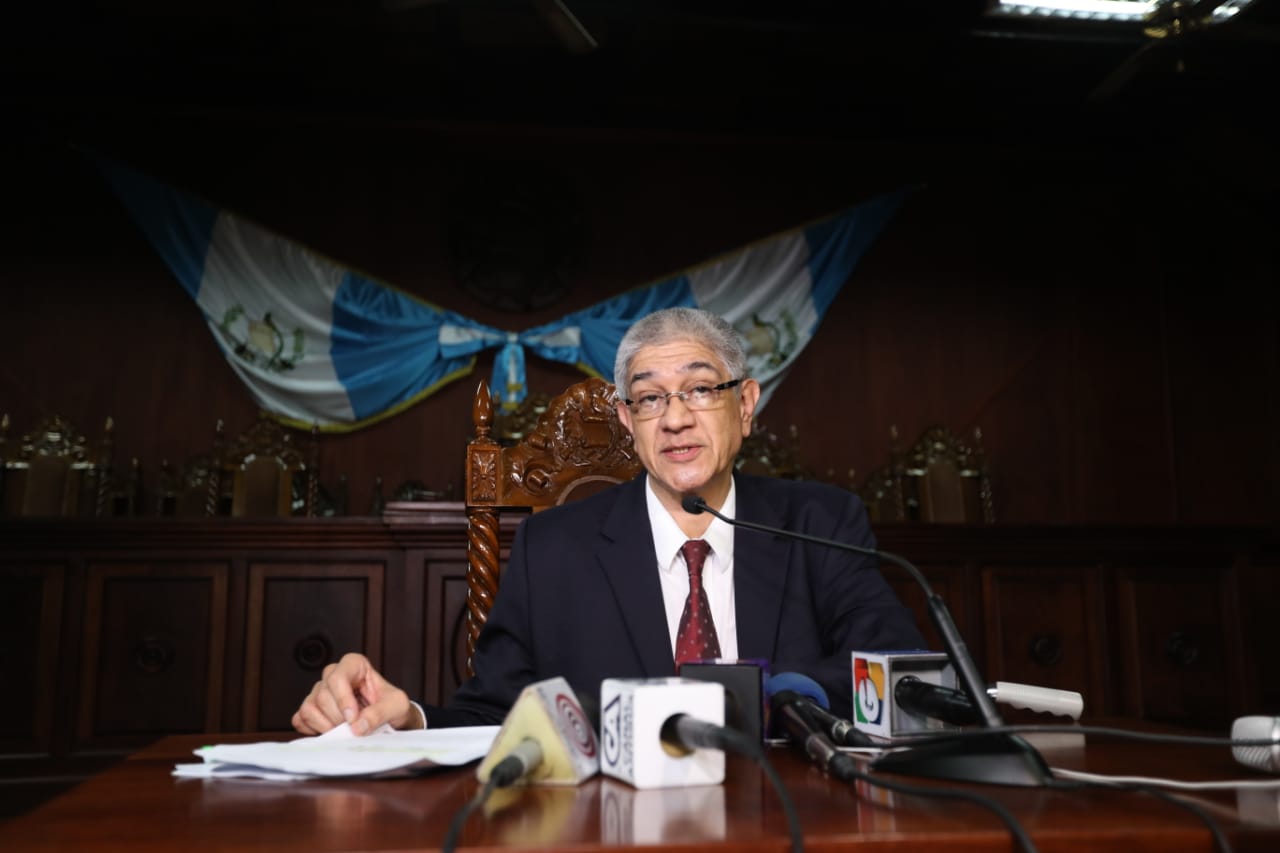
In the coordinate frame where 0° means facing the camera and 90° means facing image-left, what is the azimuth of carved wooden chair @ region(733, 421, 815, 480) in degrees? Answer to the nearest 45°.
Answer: approximately 0°

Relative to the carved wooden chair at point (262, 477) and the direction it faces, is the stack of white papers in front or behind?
in front

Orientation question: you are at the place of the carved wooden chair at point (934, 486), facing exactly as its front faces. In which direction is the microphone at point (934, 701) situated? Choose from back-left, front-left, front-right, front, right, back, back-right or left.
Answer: front

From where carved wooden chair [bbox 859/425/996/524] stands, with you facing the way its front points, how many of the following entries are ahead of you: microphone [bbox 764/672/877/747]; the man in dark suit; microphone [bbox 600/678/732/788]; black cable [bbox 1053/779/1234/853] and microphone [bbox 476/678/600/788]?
5

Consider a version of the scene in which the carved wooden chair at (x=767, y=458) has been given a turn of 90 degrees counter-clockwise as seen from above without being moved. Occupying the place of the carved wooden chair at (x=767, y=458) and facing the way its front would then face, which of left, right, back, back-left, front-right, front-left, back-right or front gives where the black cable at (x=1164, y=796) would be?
right

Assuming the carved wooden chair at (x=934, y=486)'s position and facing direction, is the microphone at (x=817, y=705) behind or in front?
in front

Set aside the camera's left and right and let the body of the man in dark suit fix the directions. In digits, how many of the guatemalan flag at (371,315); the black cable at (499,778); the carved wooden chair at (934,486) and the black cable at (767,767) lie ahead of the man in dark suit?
2

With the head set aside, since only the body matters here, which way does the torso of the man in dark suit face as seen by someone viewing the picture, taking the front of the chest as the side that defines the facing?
toward the camera

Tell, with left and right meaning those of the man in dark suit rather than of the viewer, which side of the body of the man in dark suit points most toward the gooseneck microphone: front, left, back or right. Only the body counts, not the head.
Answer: front

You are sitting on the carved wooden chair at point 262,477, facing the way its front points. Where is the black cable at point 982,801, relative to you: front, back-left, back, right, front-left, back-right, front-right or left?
front

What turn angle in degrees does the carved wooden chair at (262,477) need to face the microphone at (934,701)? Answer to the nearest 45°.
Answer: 0° — it already faces it

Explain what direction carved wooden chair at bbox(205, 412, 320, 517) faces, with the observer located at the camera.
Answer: facing the viewer

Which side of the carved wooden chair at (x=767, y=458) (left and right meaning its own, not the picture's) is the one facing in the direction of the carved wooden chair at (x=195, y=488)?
right

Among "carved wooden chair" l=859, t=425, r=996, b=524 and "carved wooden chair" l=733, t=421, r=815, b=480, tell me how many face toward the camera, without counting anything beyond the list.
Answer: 2

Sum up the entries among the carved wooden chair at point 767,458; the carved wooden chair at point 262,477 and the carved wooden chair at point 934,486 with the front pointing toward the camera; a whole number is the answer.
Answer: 3

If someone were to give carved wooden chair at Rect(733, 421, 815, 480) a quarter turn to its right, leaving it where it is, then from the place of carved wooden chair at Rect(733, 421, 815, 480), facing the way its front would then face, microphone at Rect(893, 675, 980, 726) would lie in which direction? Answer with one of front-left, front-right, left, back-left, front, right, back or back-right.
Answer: left

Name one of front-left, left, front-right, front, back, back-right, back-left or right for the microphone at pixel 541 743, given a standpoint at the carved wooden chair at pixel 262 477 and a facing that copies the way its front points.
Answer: front
